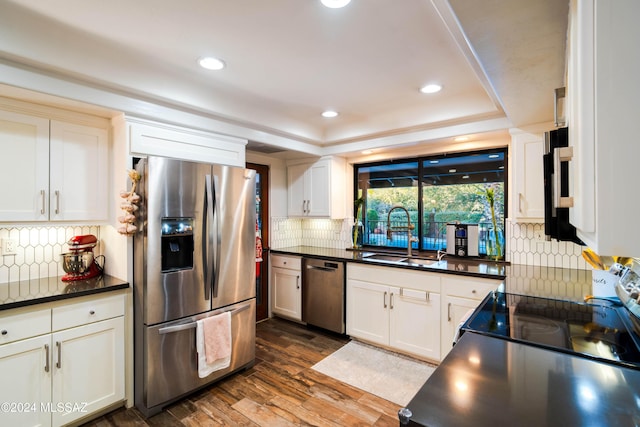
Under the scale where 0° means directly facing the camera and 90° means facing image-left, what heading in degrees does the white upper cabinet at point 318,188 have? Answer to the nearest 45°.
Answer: approximately 45°

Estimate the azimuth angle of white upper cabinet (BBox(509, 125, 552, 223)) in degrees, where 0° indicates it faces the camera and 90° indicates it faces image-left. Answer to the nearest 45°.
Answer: approximately 0°

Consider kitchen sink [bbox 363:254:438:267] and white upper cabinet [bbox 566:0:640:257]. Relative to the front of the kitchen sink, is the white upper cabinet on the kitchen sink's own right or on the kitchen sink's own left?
on the kitchen sink's own left

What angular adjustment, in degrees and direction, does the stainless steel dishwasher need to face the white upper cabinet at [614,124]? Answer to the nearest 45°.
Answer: approximately 45° to its left

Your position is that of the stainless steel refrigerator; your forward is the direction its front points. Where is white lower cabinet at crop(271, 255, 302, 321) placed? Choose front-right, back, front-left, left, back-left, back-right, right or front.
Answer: left

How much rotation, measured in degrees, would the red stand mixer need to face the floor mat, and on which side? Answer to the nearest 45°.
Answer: approximately 90° to its left

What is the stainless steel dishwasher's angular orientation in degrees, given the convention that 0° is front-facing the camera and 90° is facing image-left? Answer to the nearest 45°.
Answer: approximately 45°

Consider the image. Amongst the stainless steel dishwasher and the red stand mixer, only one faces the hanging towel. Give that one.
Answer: the stainless steel dishwasher
